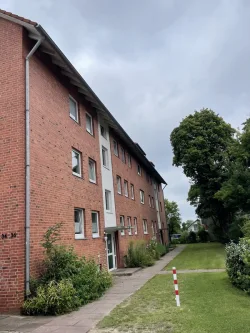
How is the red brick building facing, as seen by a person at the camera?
facing the viewer and to the right of the viewer

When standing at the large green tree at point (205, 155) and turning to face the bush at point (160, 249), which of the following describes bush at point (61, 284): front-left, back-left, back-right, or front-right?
front-left

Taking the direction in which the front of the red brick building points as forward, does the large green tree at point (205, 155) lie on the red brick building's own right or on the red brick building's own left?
on the red brick building's own left

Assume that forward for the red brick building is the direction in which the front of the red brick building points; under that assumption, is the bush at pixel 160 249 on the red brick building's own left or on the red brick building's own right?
on the red brick building's own left

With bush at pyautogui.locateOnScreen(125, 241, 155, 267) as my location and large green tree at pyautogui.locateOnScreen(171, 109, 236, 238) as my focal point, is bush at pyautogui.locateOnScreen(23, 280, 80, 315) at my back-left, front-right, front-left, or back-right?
back-right

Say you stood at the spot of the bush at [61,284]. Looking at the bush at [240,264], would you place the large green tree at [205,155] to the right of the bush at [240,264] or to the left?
left
